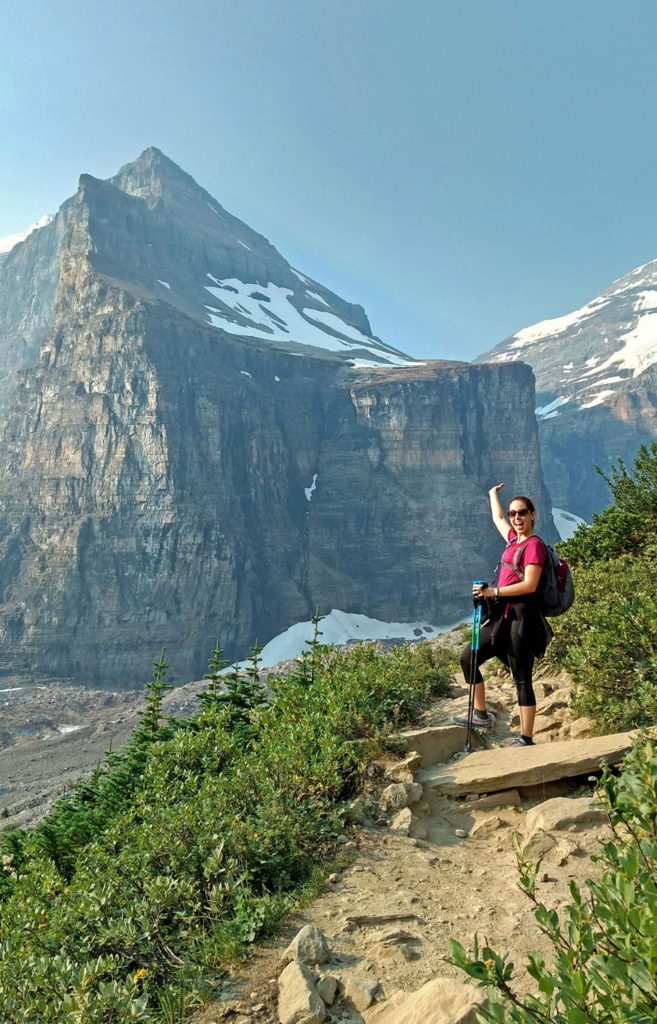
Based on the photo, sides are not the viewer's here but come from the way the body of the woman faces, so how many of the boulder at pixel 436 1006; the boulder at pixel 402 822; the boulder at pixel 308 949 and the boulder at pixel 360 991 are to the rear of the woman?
0

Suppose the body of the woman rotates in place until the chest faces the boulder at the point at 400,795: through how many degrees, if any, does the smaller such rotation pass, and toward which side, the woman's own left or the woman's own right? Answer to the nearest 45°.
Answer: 0° — they already face it

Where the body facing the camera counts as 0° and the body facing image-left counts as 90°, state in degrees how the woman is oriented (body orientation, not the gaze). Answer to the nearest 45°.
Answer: approximately 45°

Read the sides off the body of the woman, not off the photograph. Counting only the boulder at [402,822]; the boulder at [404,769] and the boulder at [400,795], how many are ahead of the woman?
3

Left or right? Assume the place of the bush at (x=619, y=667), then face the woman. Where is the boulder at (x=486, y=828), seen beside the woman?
left

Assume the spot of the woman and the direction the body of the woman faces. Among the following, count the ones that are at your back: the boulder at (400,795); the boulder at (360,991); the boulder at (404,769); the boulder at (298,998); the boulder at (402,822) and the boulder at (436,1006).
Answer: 0

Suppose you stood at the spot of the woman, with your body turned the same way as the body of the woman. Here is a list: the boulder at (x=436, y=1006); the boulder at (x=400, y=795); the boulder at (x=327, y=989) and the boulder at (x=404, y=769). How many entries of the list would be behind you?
0

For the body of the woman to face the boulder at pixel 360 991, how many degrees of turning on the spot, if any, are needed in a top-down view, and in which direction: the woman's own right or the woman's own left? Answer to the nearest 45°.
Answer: approximately 45° to the woman's own left

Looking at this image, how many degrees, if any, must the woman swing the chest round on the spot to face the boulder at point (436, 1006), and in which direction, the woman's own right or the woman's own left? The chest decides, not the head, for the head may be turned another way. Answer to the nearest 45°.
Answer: approximately 45° to the woman's own left

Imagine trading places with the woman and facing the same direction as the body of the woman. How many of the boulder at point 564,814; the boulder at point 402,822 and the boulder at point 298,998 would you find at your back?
0

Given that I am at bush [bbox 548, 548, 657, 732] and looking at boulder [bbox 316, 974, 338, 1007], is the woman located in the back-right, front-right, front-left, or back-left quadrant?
front-right

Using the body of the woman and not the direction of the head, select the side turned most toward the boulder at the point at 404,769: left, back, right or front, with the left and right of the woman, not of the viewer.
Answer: front
